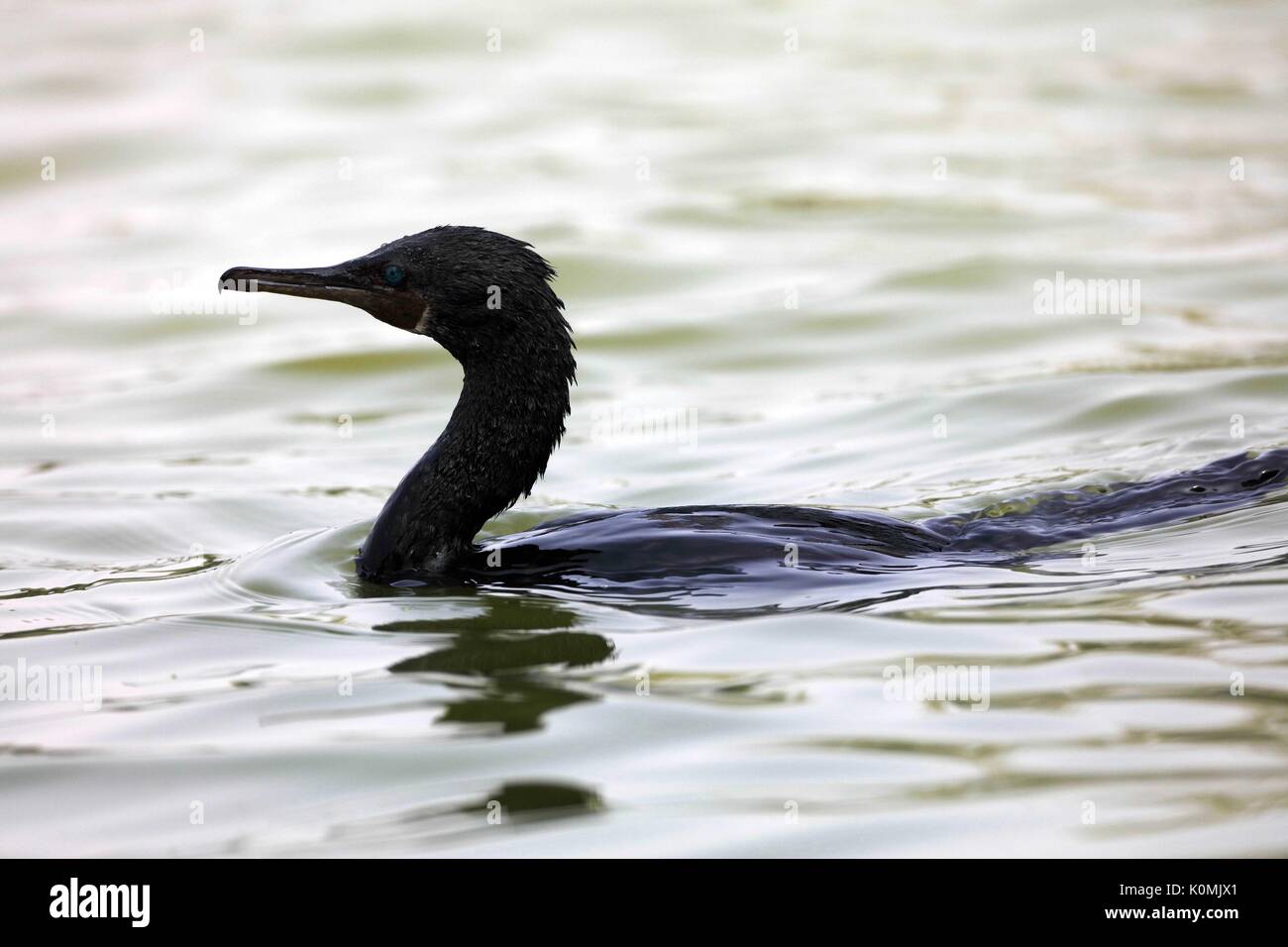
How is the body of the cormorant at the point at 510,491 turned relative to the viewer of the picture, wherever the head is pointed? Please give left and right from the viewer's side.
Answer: facing to the left of the viewer
